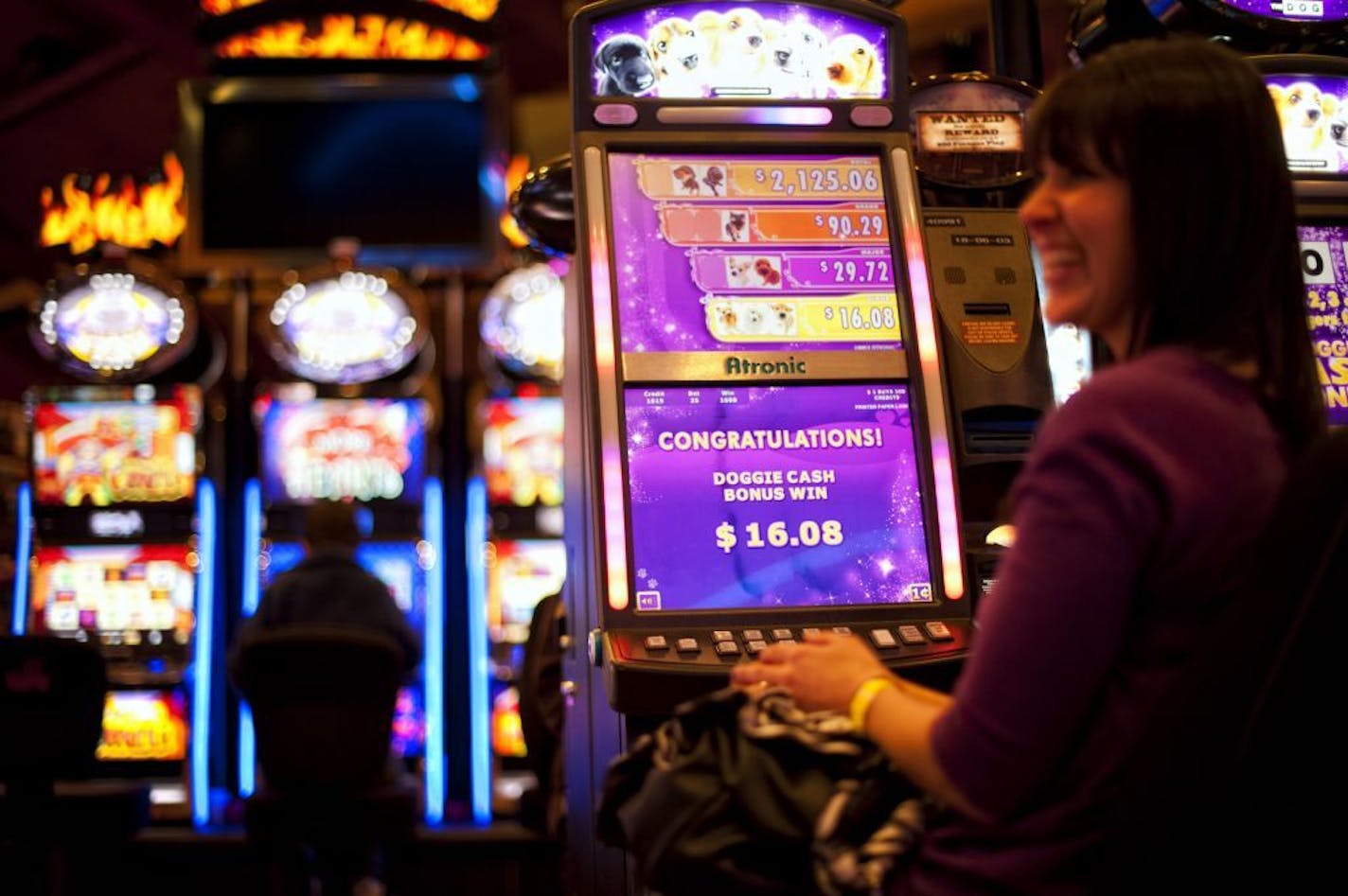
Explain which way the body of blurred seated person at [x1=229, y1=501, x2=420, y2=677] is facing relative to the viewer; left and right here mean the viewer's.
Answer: facing away from the viewer

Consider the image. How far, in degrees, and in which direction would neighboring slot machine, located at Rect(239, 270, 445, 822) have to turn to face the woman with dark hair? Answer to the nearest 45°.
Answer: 0° — it already faces them

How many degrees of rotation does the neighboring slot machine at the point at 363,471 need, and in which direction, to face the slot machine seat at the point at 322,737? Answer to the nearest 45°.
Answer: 0° — it already faces it

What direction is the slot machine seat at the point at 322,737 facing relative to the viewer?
away from the camera

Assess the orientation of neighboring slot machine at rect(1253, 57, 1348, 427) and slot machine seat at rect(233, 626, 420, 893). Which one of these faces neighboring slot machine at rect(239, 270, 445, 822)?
the slot machine seat

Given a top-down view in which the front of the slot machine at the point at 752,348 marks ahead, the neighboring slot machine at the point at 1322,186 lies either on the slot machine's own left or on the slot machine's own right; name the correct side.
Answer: on the slot machine's own left
